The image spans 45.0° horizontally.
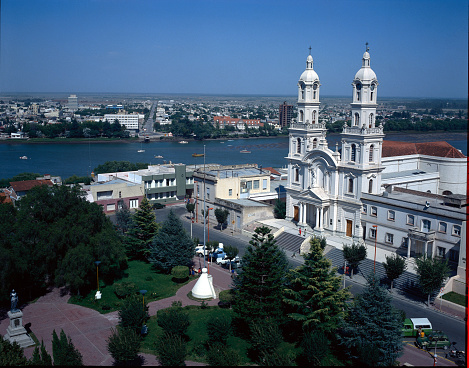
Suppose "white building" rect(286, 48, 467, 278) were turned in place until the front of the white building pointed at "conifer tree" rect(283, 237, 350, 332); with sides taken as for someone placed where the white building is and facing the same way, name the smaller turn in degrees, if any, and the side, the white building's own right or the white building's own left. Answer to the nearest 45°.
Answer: approximately 45° to the white building's own left

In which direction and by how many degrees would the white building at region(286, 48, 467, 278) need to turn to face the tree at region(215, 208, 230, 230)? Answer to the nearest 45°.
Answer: approximately 45° to its right

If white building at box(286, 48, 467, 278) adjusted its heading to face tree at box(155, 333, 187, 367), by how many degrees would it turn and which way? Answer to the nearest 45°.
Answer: approximately 45° to its left

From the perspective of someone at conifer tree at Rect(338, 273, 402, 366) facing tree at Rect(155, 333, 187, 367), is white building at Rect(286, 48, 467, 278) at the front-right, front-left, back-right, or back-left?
back-right

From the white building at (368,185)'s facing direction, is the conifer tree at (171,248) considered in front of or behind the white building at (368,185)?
in front

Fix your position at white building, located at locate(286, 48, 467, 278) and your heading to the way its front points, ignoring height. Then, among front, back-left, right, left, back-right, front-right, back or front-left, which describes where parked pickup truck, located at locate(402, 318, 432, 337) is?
front-left

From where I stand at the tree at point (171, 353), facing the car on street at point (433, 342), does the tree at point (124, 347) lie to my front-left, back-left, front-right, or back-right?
back-left

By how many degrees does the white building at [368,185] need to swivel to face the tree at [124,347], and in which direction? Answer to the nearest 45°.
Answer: approximately 45° to its left

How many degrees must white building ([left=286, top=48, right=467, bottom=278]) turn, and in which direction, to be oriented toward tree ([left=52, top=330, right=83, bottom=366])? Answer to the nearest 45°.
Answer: approximately 45° to its left

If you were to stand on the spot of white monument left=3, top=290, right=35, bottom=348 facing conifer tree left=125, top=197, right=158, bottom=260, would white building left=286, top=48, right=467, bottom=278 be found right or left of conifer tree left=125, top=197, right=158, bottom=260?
right

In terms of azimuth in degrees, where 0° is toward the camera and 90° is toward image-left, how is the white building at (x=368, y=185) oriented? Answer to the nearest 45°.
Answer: approximately 45°

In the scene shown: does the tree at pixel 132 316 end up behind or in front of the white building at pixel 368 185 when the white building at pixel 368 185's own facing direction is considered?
in front
